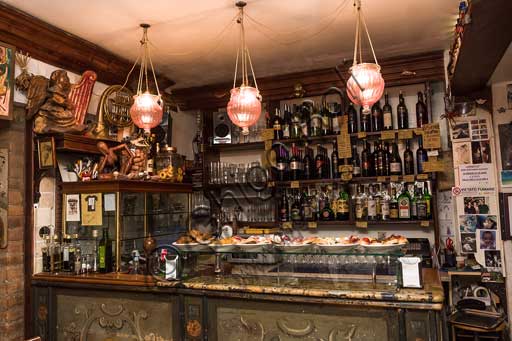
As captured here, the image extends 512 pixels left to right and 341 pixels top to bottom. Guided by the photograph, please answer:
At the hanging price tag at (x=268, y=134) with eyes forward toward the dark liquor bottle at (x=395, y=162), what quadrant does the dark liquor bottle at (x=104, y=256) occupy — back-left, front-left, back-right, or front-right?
back-right

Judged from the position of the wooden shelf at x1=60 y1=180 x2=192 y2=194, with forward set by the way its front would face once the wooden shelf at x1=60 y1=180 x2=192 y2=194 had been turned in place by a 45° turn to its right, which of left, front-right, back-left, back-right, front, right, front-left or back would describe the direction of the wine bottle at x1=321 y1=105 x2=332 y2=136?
back-left

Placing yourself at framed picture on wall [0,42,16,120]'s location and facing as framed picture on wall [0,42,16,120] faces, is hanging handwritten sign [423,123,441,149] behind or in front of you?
in front

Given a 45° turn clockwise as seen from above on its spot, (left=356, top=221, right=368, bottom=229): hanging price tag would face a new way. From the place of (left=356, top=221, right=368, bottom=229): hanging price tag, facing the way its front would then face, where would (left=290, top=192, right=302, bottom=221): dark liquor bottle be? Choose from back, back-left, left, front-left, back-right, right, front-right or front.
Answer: front-right

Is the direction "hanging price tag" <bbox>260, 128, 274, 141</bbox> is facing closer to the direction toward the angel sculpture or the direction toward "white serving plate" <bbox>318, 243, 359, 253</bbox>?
the white serving plate

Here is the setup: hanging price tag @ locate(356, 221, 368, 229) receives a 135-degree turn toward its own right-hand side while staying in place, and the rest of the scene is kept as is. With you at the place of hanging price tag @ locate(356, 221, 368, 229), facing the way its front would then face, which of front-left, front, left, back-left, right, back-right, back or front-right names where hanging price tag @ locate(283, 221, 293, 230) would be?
front-left

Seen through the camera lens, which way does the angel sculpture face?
facing the viewer and to the right of the viewer

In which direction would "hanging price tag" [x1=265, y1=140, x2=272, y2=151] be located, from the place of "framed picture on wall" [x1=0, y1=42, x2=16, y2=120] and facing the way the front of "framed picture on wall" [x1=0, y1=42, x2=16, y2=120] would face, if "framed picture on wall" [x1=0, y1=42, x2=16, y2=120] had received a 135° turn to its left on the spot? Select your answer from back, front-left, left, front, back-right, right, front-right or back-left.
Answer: right

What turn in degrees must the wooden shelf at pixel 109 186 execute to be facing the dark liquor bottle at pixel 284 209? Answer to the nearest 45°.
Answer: approximately 90° to its left

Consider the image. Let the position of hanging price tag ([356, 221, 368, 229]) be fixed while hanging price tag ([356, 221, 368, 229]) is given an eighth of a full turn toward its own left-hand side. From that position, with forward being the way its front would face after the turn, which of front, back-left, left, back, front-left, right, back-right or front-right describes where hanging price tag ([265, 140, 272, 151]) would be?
back-right

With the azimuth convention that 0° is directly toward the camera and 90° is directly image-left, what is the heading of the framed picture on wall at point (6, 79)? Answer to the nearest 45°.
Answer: approximately 315°

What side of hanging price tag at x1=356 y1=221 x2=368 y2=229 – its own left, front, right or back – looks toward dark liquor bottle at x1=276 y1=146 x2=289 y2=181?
right

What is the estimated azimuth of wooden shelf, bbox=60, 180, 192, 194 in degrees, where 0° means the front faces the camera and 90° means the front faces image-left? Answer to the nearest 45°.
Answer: approximately 0°
